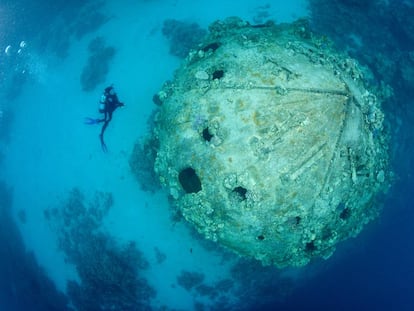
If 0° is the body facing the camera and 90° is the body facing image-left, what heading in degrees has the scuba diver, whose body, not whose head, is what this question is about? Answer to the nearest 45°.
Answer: approximately 270°
